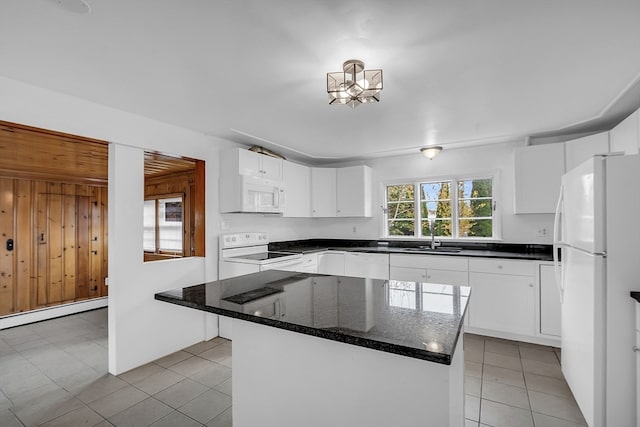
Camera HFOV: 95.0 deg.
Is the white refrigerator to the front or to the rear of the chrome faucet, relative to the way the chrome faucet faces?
to the front

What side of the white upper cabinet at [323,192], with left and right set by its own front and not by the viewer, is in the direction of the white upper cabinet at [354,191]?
left

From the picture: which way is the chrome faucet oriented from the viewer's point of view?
toward the camera

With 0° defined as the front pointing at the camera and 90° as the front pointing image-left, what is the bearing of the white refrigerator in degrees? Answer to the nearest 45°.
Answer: approximately 45°

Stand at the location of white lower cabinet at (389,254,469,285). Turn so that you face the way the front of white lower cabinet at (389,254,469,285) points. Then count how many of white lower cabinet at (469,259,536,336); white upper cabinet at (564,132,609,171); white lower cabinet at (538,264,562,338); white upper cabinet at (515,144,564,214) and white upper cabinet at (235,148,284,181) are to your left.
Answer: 4

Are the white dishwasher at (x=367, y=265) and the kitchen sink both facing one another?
no

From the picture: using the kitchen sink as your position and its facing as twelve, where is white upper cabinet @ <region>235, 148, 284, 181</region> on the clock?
The white upper cabinet is roughly at 2 o'clock from the kitchen sink.

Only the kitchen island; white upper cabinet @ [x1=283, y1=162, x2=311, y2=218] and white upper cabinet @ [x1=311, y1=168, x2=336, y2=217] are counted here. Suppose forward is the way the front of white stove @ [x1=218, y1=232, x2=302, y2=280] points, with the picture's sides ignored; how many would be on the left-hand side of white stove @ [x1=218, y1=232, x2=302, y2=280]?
2

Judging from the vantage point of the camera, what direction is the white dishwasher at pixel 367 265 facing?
facing the viewer

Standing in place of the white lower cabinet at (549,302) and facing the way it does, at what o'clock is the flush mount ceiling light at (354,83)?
The flush mount ceiling light is roughly at 1 o'clock from the white lower cabinet.

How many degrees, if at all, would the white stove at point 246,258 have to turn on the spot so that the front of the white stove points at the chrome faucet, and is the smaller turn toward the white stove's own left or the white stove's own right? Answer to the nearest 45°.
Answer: approximately 45° to the white stove's own left

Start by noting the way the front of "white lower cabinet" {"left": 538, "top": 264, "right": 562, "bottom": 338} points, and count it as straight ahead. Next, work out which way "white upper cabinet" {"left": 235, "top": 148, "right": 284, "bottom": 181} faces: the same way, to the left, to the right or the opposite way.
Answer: to the left

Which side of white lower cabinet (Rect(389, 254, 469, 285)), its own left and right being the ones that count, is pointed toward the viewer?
front
